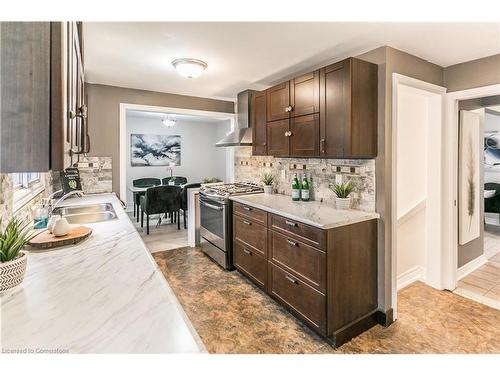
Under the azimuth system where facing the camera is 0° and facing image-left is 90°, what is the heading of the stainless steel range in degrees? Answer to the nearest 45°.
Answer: approximately 45°

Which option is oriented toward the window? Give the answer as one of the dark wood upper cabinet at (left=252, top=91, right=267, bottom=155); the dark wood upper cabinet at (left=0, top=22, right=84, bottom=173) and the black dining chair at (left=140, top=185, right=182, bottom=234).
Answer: the dark wood upper cabinet at (left=252, top=91, right=267, bottom=155)

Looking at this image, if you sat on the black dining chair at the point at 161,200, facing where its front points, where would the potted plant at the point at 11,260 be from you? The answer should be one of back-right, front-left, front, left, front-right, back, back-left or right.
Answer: back

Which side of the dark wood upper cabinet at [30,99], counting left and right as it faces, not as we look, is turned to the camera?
right

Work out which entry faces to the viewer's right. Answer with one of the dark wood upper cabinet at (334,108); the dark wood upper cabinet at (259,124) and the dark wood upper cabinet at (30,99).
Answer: the dark wood upper cabinet at (30,99)

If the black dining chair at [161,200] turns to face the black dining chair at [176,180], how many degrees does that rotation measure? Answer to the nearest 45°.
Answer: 0° — it already faces it

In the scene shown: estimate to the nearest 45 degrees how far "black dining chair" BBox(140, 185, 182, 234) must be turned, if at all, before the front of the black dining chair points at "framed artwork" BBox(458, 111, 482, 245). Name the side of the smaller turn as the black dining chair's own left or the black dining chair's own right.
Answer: approximately 135° to the black dining chair's own right

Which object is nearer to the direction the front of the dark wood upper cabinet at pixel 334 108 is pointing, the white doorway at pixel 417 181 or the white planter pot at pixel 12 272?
the white planter pot
